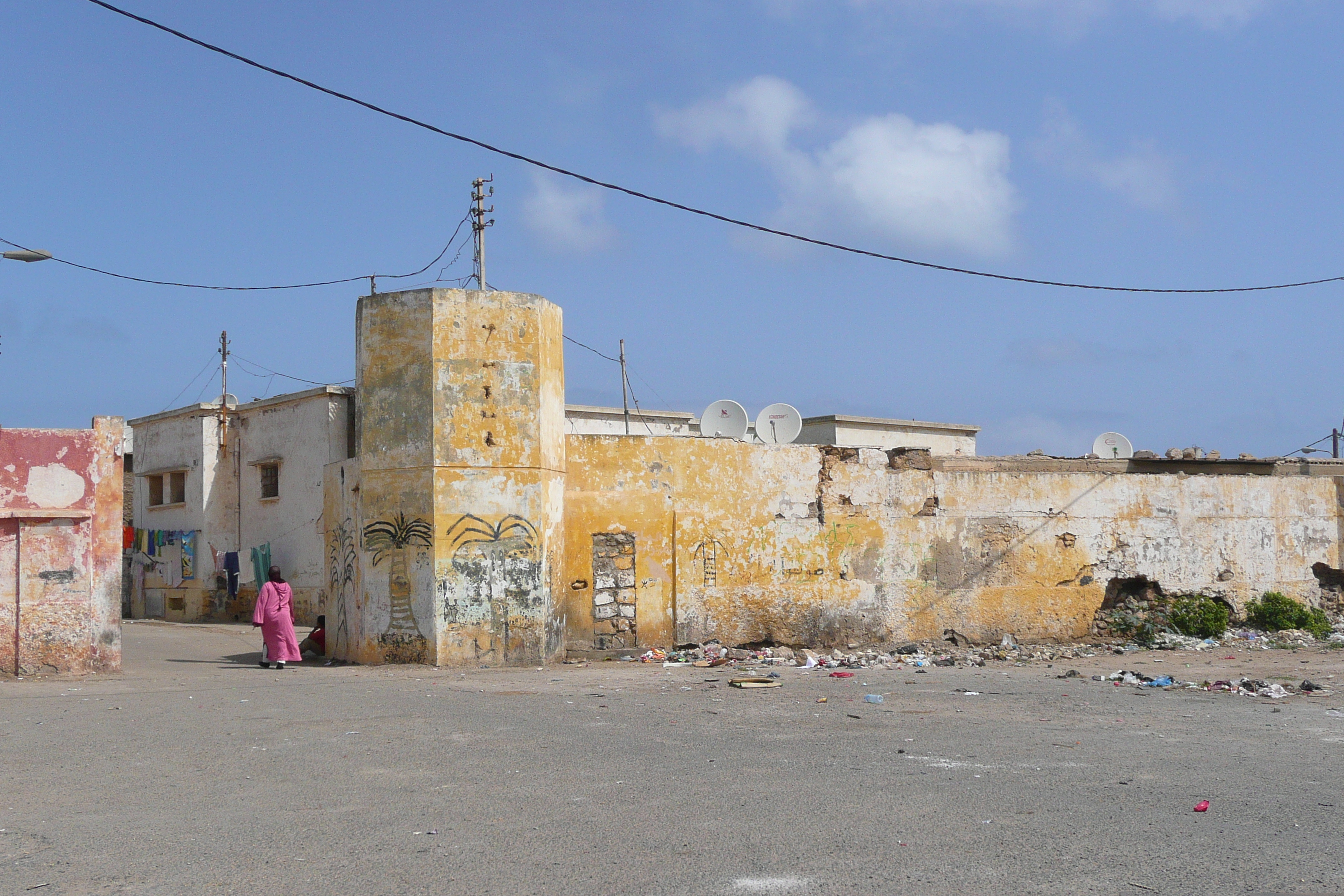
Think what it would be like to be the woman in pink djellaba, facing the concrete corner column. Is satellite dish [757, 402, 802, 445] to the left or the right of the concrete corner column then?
left

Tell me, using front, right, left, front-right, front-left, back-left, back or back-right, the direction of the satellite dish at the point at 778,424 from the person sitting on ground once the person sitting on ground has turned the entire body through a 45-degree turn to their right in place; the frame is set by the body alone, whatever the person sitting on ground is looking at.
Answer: back-right

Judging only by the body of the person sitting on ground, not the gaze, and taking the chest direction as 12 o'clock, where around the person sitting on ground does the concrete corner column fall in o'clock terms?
The concrete corner column is roughly at 8 o'clock from the person sitting on ground.

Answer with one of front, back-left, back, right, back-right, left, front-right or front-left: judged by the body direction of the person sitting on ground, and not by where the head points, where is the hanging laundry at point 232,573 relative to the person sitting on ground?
right

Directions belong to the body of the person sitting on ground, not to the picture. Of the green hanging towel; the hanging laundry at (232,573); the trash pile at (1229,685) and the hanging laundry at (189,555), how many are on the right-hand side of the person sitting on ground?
3

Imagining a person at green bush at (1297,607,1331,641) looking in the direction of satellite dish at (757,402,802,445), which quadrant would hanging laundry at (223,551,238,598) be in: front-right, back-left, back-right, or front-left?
front-right

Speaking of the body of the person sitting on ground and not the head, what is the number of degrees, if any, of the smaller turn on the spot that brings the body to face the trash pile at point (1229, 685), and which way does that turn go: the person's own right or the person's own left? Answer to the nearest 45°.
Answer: approximately 135° to the person's own left

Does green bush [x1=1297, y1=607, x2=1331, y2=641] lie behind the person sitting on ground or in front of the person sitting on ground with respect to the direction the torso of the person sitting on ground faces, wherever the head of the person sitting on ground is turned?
behind

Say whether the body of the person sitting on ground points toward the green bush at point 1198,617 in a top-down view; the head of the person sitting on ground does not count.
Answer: no

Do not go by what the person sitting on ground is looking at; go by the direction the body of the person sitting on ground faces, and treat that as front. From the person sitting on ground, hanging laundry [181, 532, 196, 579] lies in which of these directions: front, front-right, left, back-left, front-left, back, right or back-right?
right

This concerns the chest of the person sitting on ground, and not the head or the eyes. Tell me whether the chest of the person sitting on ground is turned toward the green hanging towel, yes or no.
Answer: no
